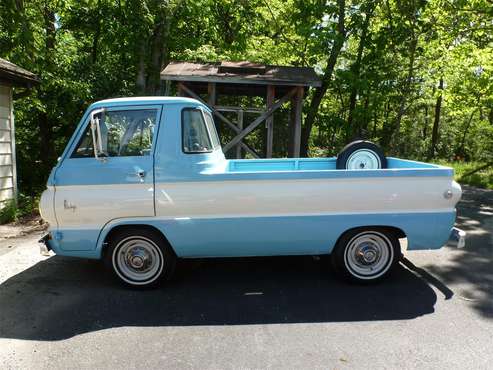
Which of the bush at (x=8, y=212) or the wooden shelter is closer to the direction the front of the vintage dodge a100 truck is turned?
the bush

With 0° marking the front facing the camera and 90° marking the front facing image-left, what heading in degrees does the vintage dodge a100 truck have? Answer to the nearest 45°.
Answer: approximately 90°

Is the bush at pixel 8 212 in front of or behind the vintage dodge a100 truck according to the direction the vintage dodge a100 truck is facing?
in front

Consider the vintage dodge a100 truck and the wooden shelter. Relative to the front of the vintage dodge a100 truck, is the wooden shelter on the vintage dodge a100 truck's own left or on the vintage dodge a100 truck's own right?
on the vintage dodge a100 truck's own right
